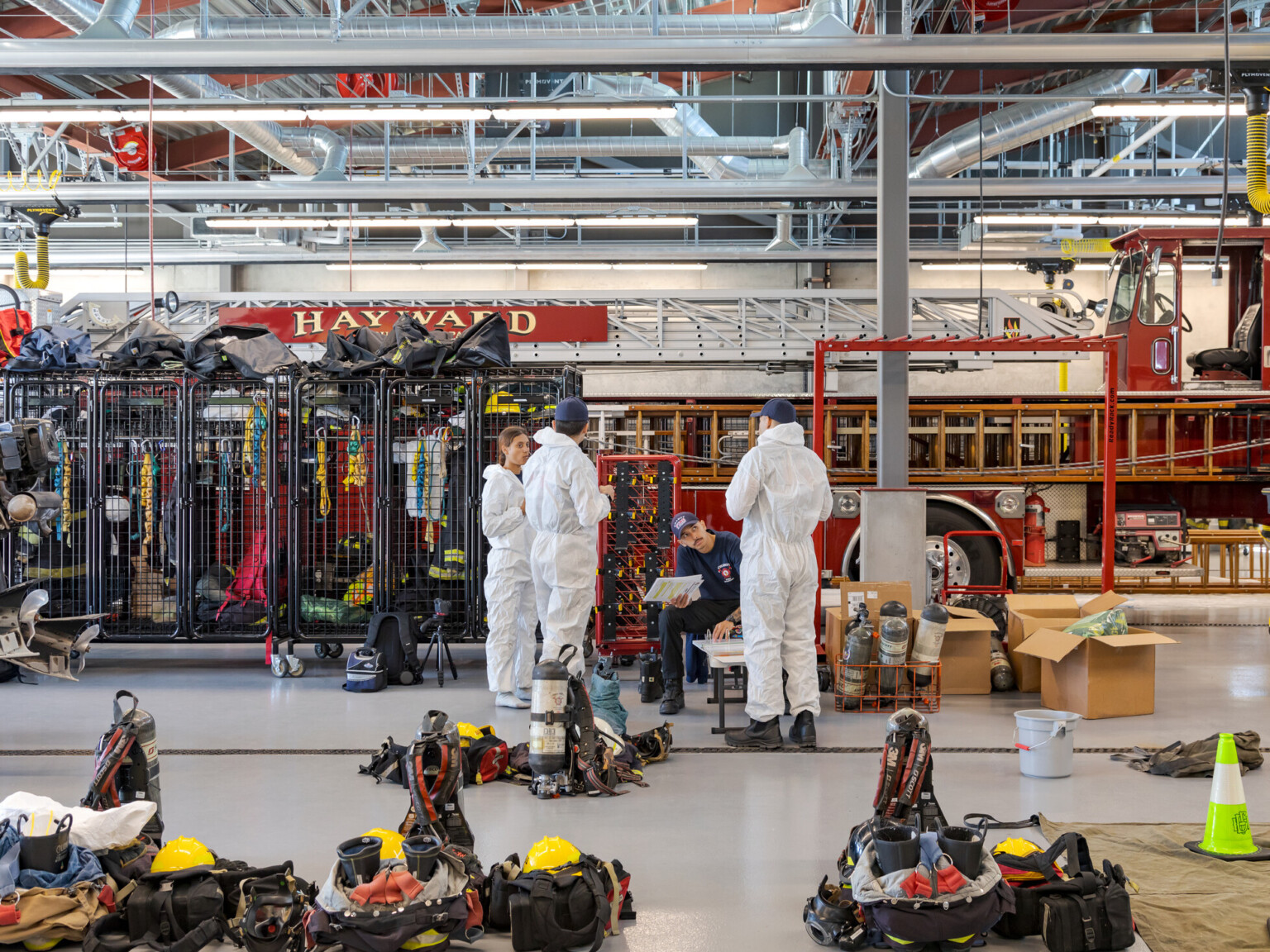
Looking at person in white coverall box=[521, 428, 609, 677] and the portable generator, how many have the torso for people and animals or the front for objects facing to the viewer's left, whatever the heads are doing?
0

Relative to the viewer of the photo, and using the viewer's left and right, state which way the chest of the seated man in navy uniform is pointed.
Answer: facing the viewer and to the left of the viewer

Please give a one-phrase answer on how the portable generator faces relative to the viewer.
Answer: facing the viewer

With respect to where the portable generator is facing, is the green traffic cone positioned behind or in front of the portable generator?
in front

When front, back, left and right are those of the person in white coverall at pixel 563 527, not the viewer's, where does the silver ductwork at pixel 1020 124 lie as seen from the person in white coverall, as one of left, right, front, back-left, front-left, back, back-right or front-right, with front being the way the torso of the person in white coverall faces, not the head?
front

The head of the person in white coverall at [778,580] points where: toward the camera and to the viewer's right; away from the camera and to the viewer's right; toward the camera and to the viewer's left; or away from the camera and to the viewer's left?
away from the camera and to the viewer's left

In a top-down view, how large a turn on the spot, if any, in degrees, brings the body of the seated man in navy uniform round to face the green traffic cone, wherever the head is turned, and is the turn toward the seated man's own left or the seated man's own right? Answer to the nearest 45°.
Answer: approximately 90° to the seated man's own left

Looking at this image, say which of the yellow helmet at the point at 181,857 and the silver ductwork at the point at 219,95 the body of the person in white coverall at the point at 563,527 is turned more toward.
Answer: the silver ductwork

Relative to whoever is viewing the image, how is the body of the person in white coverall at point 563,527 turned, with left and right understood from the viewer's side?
facing away from the viewer and to the right of the viewer

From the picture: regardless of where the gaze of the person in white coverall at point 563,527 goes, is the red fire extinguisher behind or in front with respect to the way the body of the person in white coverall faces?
in front

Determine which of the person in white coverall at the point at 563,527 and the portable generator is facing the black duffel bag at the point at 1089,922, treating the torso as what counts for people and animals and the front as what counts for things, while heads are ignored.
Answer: the portable generator
